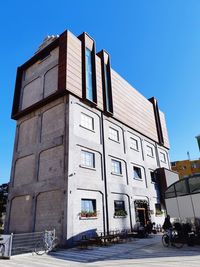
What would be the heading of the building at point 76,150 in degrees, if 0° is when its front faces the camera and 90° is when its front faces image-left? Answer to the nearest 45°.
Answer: approximately 315°

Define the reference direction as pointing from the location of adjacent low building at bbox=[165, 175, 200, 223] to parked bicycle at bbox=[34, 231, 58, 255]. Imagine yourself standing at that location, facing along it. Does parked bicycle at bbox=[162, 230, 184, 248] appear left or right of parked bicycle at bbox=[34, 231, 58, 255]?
left
